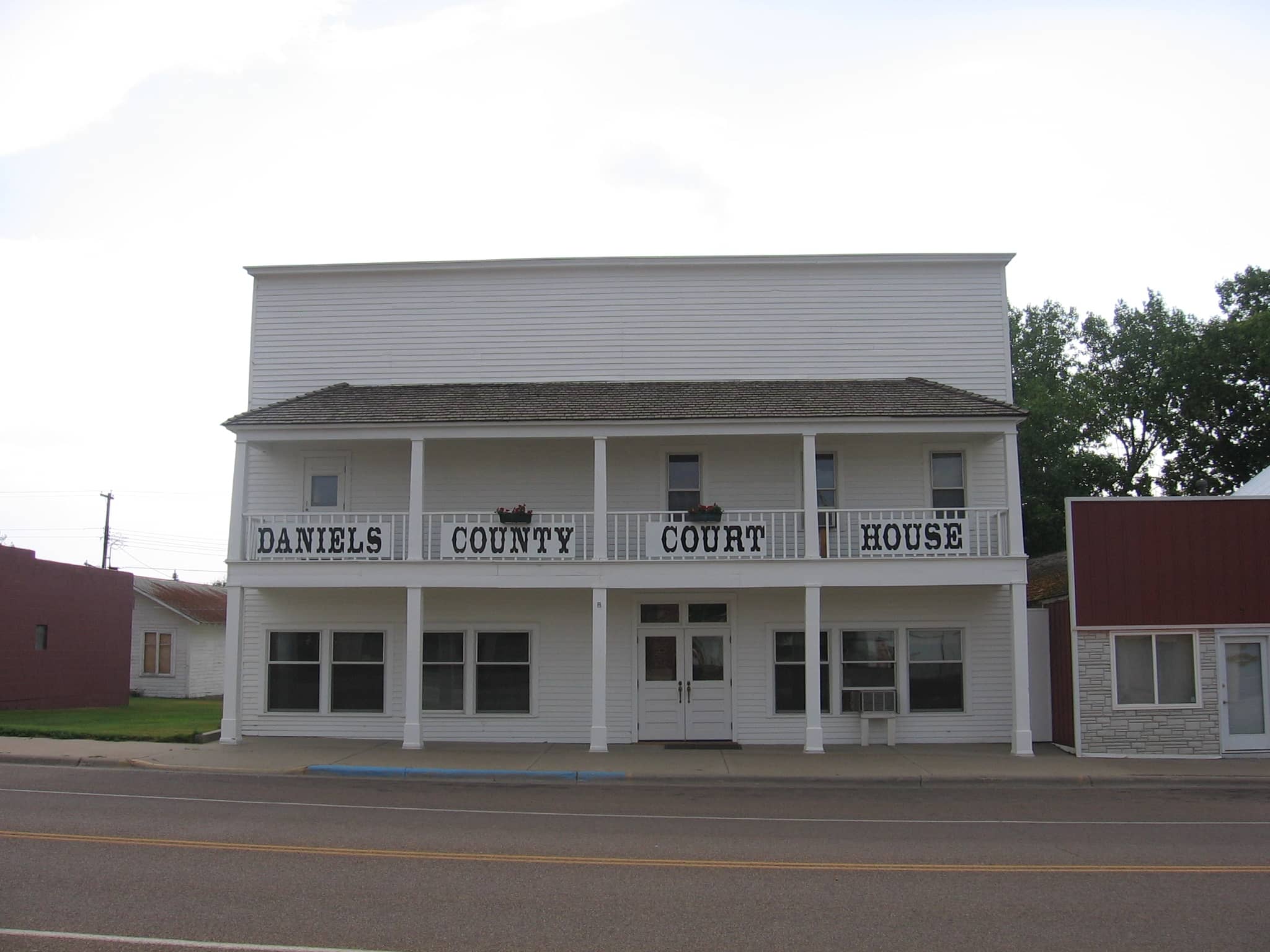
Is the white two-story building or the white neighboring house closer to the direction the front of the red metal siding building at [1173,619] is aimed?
the white two-story building

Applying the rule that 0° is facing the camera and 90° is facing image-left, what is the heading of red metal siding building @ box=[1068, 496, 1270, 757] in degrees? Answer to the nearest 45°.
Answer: approximately 0°

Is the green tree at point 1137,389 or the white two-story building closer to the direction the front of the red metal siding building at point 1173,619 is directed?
the white two-story building

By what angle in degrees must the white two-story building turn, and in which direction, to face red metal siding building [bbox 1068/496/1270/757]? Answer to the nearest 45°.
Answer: approximately 90° to its left

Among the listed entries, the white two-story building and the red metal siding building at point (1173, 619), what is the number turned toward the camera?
2

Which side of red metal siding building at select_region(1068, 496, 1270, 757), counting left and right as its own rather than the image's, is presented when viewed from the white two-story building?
right

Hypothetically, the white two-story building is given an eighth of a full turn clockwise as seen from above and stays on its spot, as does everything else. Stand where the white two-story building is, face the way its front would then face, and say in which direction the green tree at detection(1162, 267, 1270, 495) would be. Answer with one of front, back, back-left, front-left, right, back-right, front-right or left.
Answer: back

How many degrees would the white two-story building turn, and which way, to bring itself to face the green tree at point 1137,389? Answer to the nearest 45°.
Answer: approximately 135° to its left

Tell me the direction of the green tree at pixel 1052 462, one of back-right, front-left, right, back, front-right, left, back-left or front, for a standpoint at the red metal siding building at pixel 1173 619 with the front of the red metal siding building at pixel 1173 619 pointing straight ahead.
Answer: back

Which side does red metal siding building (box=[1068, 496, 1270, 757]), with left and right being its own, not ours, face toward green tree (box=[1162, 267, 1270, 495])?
back

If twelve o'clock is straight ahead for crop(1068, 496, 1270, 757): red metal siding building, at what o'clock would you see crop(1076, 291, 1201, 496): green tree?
The green tree is roughly at 6 o'clock from the red metal siding building.

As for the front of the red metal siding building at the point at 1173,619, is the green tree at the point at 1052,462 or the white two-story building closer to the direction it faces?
the white two-story building

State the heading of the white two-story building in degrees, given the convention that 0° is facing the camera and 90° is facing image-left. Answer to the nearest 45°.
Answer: approximately 0°
